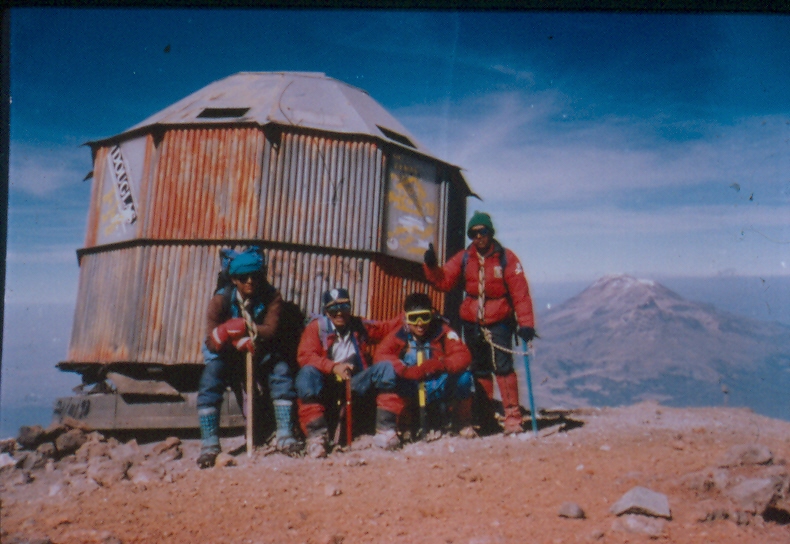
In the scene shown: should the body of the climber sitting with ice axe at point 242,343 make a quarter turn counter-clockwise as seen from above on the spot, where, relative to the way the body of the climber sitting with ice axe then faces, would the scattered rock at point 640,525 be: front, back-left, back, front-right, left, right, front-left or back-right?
front-right

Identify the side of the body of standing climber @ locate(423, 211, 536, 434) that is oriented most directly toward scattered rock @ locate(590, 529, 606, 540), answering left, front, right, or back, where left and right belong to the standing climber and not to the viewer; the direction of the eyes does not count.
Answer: front

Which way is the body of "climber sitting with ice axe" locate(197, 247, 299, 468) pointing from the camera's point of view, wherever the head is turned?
toward the camera

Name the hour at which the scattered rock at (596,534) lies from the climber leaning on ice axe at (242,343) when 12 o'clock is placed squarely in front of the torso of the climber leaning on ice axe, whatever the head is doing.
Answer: The scattered rock is roughly at 11 o'clock from the climber leaning on ice axe.

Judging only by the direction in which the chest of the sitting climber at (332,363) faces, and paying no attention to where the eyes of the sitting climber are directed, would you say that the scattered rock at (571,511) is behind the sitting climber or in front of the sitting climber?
in front

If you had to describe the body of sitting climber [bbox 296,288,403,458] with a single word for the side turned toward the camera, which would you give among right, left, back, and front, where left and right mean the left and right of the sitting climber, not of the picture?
front

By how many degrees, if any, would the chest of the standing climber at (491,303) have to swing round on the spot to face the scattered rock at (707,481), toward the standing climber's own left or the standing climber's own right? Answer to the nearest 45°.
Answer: approximately 45° to the standing climber's own left

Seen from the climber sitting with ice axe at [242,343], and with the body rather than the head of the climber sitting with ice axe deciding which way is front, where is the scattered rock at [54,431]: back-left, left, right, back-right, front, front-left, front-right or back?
back-right

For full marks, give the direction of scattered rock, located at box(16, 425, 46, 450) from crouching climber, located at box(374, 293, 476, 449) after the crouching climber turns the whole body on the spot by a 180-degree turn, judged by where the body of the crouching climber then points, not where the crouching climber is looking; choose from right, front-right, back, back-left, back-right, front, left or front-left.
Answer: left

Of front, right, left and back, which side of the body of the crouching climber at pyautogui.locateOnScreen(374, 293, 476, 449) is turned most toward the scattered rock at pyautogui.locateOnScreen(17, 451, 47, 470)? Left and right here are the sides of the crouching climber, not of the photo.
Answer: right

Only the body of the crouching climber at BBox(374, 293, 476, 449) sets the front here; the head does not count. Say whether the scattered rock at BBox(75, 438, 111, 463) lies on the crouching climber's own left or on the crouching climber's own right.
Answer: on the crouching climber's own right

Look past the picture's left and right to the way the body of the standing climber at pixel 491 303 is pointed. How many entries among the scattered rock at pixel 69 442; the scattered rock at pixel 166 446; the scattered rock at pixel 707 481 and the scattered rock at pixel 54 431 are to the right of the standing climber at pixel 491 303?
3

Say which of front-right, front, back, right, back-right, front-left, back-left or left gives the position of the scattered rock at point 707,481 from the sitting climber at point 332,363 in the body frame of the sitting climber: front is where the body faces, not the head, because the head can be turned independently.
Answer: front-left

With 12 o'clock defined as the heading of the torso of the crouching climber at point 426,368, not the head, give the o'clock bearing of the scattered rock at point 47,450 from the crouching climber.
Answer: The scattered rock is roughly at 3 o'clock from the crouching climber.

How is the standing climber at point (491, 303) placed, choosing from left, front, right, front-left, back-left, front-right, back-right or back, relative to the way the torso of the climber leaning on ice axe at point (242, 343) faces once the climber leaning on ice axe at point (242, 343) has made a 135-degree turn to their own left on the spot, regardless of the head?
front-right

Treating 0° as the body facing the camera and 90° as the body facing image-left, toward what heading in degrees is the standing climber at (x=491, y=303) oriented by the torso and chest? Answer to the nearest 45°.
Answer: approximately 0°
